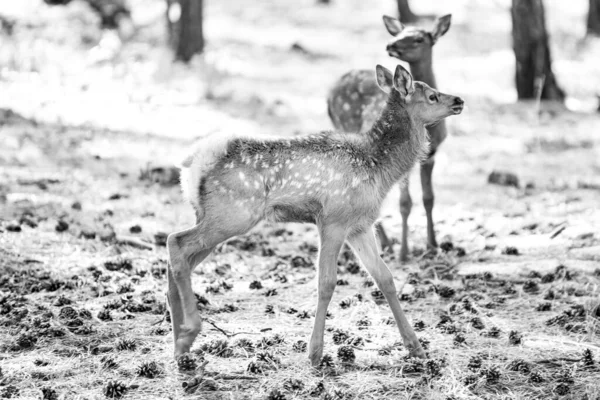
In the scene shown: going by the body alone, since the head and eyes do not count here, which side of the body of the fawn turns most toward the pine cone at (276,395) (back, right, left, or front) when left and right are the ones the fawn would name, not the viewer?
right

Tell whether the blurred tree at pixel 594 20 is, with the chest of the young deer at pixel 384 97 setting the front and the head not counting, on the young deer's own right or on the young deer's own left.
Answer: on the young deer's own left

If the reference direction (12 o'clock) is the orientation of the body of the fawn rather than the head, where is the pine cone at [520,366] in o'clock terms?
The pine cone is roughly at 1 o'clock from the fawn.

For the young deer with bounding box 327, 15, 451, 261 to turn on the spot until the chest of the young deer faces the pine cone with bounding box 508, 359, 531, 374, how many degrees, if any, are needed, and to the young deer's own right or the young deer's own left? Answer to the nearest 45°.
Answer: approximately 45° to the young deer's own right

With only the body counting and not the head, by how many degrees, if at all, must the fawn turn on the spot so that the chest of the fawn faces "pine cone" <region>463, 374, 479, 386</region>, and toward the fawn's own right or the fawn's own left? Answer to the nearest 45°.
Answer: approximately 45° to the fawn's own right

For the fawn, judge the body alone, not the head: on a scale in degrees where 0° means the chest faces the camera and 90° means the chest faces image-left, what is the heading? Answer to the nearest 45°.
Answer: approximately 270°

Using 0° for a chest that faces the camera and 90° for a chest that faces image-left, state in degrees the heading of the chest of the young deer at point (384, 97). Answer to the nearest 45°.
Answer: approximately 315°

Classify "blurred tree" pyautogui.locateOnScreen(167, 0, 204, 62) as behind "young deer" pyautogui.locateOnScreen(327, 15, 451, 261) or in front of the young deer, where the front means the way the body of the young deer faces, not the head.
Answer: behind

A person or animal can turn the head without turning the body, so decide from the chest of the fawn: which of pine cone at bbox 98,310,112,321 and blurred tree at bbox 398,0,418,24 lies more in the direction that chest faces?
the blurred tree

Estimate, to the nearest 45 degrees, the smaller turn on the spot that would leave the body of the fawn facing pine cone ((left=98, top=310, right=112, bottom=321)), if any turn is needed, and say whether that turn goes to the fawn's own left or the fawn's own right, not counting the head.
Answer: approximately 180°

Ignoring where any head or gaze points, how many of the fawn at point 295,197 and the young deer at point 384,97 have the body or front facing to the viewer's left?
0

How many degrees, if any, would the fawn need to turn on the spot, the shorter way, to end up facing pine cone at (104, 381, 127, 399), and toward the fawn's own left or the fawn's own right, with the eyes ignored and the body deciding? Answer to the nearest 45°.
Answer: approximately 135° to the fawn's own right

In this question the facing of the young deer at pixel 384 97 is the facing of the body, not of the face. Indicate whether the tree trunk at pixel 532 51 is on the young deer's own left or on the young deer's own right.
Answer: on the young deer's own left
